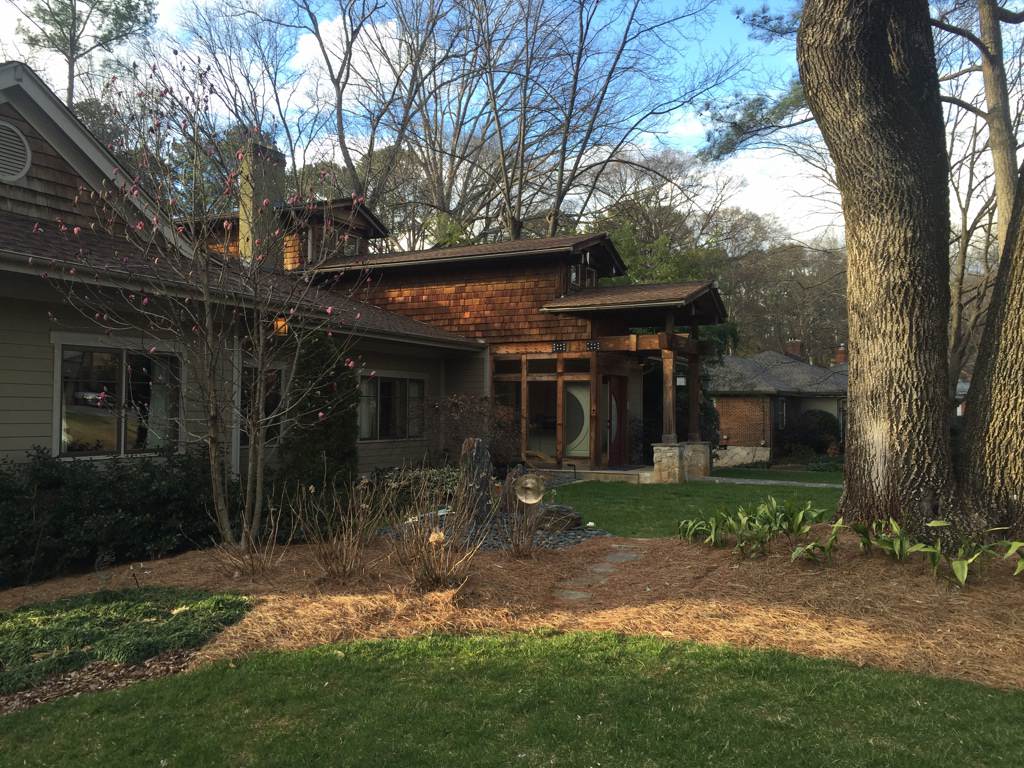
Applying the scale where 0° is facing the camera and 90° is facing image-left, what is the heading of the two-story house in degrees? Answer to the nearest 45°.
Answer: approximately 315°

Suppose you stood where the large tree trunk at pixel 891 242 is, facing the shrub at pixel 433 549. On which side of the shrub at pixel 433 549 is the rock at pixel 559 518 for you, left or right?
right

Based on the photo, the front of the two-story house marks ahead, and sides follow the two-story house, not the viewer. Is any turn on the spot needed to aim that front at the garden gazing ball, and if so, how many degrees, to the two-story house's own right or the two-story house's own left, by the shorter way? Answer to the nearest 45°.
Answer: approximately 45° to the two-story house's own right

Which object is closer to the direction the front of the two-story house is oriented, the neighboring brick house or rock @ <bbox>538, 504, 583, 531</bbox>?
the rock

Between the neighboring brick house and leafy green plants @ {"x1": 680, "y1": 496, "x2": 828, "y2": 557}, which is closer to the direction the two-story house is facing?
the leafy green plants

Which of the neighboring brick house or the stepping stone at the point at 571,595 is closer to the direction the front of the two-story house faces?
the stepping stone

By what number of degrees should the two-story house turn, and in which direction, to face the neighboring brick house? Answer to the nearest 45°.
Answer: approximately 90° to its left

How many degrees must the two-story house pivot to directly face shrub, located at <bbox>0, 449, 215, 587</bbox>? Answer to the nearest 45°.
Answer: approximately 90° to its right

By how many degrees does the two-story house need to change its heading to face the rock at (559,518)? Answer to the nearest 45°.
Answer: approximately 45° to its right
